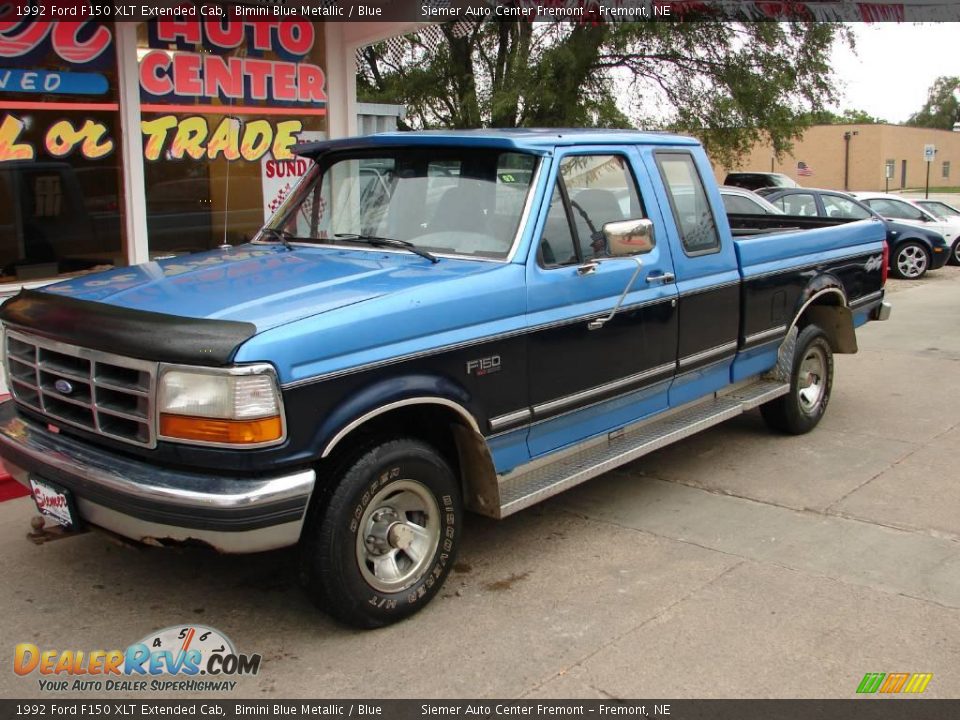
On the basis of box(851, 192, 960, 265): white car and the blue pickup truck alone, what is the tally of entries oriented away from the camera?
0

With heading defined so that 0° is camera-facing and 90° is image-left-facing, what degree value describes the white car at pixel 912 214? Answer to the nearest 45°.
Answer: approximately 315°

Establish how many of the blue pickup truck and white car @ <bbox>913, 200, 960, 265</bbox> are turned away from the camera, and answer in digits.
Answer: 0

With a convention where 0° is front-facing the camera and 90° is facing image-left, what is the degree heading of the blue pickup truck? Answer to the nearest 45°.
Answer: approximately 45°

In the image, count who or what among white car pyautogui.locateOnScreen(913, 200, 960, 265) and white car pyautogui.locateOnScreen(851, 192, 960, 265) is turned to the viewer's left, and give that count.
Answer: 0

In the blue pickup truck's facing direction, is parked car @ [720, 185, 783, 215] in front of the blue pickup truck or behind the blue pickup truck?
behind

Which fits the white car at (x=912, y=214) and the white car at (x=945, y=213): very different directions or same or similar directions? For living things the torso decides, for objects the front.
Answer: same or similar directions

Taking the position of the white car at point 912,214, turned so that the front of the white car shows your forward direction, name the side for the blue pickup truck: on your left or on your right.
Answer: on your right

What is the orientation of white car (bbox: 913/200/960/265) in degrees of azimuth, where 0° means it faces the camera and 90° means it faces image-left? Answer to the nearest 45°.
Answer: approximately 315°

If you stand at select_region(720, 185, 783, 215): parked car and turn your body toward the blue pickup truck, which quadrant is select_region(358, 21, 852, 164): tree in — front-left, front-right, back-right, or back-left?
back-right

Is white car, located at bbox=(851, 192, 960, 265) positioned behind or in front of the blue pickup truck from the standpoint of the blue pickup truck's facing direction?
behind
